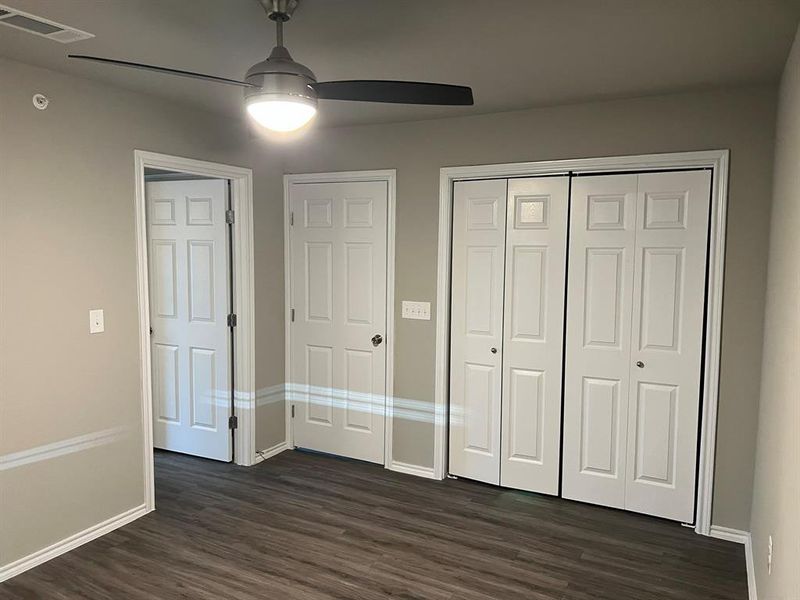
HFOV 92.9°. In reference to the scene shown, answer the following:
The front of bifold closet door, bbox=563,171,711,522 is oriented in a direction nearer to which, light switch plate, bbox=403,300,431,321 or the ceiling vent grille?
the ceiling vent grille

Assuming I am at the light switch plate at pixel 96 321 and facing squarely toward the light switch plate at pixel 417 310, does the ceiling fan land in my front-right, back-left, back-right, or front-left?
front-right

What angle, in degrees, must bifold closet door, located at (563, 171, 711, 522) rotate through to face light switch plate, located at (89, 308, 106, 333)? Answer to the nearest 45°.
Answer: approximately 45° to its right

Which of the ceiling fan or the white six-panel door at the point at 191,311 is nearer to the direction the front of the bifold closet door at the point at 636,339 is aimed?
the ceiling fan

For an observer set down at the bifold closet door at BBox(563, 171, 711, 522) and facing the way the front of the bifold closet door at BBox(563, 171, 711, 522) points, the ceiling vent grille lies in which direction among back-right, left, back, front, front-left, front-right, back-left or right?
front-right

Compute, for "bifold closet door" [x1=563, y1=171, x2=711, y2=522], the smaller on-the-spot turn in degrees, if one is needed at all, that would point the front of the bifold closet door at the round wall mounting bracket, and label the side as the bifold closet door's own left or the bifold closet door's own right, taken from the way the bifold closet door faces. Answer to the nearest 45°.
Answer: approximately 45° to the bifold closet door's own right

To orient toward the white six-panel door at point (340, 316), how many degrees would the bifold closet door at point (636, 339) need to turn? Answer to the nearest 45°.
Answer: approximately 90° to its right

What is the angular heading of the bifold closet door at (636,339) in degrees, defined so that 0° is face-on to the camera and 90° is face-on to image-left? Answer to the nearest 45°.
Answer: approximately 0°

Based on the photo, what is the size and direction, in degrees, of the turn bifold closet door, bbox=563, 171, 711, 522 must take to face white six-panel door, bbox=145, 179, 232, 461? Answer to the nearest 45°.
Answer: approximately 90° to its right

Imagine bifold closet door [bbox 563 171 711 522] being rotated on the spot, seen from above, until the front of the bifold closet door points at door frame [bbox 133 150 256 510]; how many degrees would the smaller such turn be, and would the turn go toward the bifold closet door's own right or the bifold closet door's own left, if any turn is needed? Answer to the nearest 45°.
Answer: approximately 90° to the bifold closet door's own right
